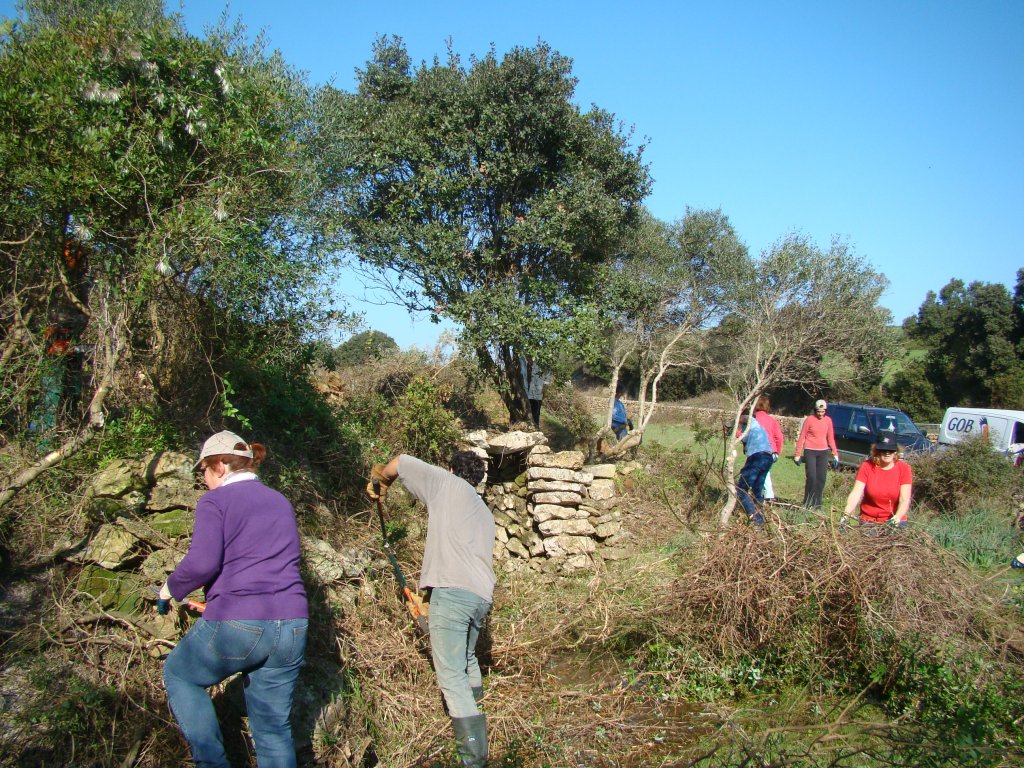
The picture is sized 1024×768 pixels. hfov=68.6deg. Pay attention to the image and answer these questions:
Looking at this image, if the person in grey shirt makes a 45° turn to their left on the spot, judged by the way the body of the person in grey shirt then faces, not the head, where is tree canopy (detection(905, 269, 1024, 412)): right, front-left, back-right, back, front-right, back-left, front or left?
back-right

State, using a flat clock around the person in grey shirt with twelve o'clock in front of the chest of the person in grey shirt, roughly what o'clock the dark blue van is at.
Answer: The dark blue van is roughly at 3 o'clock from the person in grey shirt.

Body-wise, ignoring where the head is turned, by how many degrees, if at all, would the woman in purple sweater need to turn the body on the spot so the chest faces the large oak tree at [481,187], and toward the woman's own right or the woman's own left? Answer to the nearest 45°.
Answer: approximately 90° to the woman's own right

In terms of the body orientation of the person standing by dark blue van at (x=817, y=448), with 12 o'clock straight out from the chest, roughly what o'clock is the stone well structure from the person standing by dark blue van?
The stone well structure is roughly at 2 o'clock from the person standing by dark blue van.

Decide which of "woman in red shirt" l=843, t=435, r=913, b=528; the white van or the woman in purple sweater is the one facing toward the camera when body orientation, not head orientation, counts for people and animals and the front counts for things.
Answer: the woman in red shirt

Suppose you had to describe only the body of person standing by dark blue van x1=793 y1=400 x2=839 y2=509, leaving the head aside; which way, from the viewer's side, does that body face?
toward the camera

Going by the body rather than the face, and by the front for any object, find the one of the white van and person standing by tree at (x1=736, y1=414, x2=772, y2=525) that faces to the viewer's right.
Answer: the white van

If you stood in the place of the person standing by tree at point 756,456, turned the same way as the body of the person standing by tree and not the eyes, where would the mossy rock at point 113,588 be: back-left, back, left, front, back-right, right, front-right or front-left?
left

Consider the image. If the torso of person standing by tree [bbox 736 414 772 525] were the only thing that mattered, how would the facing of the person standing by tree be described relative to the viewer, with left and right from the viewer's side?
facing away from the viewer and to the left of the viewer

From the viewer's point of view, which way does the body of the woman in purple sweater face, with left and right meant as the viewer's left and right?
facing away from the viewer and to the left of the viewer

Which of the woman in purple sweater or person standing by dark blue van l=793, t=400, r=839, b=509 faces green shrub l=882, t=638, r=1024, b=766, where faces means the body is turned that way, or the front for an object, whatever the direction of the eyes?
the person standing by dark blue van

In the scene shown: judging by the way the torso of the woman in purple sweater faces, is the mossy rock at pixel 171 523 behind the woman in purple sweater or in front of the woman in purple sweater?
in front

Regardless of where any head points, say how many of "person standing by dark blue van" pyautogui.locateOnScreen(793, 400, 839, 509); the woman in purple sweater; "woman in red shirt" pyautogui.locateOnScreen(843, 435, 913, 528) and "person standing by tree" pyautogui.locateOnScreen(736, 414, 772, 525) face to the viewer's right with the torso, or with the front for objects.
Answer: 0

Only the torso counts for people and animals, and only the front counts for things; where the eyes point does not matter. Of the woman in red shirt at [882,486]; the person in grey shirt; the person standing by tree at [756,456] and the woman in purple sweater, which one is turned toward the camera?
the woman in red shirt

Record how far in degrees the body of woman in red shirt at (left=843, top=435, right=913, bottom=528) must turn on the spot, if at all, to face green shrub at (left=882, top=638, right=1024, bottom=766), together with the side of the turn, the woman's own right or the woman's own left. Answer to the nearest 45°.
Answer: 0° — they already face it

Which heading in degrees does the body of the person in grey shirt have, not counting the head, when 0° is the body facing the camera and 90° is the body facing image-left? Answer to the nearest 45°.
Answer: approximately 135°
